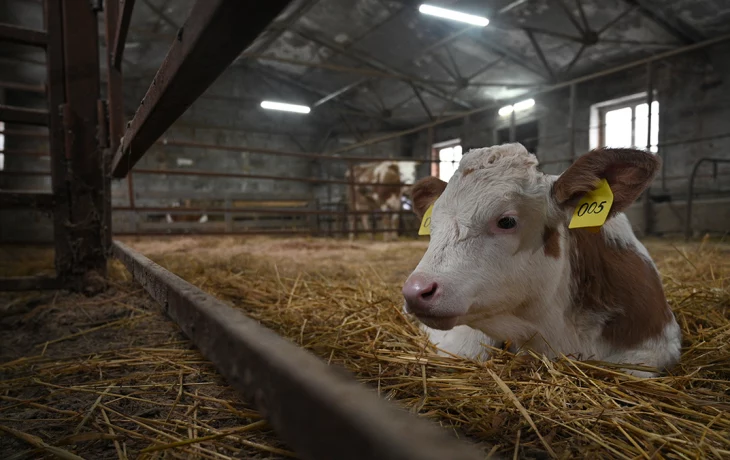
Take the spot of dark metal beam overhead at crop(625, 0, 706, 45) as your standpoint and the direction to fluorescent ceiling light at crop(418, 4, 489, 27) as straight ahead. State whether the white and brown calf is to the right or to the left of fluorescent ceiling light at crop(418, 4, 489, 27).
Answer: left

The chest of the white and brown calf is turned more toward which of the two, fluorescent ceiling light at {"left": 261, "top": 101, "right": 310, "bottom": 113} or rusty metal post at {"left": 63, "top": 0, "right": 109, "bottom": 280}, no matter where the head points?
the rusty metal post

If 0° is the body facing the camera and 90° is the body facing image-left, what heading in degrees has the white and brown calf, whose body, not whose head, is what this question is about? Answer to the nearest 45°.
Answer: approximately 45°
